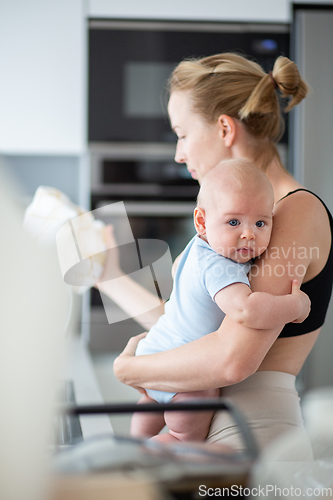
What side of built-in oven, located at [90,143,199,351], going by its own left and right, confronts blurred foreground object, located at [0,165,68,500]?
front

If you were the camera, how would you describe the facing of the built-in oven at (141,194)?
facing the viewer

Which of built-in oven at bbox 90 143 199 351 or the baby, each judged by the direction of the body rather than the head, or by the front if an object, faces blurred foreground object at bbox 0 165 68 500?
the built-in oven

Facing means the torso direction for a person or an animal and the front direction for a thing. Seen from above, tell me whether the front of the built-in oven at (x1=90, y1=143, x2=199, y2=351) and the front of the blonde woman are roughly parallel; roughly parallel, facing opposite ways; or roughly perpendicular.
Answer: roughly perpendicular

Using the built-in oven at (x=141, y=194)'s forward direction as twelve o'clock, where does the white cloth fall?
The white cloth is roughly at 12 o'clock from the built-in oven.

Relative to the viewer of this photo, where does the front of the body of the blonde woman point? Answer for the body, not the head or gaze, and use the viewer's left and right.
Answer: facing to the left of the viewer

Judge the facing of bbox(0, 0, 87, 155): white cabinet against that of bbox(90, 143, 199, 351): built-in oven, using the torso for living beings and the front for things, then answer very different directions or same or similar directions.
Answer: same or similar directions

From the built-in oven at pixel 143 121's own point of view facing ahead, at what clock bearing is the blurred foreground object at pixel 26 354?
The blurred foreground object is roughly at 12 o'clock from the built-in oven.

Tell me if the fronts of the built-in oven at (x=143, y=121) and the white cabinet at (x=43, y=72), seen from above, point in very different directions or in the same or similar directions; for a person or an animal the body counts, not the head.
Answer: same or similar directions

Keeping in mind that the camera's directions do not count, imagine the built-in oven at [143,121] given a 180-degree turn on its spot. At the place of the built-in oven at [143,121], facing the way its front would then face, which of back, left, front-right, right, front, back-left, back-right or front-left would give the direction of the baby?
back

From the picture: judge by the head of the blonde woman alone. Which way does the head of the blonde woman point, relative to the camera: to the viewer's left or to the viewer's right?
to the viewer's left

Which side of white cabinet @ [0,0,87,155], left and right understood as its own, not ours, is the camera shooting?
front
